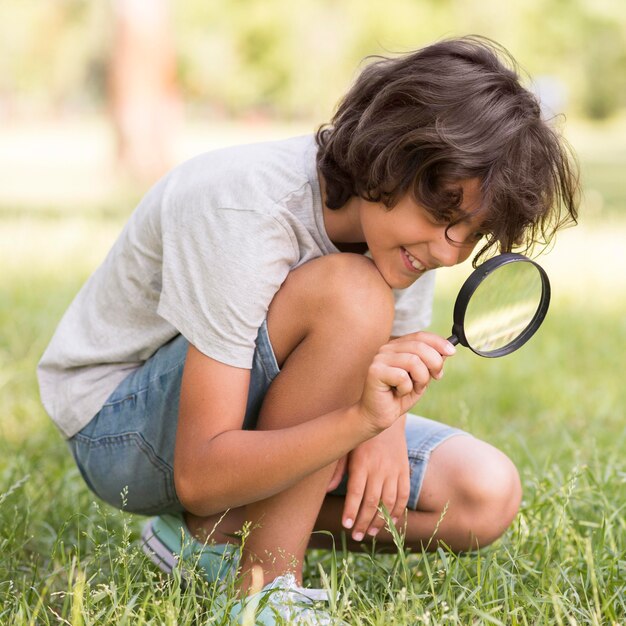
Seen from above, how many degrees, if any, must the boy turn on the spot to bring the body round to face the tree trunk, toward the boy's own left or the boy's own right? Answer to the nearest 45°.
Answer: approximately 135° to the boy's own left

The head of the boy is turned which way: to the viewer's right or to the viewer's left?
to the viewer's right

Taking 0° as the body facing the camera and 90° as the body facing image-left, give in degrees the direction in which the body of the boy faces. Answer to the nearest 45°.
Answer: approximately 315°
